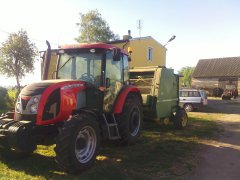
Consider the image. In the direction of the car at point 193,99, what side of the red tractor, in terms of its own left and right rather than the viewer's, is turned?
back

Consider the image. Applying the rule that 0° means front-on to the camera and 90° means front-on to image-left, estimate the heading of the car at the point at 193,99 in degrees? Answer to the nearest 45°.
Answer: approximately 135°

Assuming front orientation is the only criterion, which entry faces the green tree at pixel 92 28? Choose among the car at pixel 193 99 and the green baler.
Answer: the car

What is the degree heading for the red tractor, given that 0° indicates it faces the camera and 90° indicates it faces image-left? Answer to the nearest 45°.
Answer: approximately 45°

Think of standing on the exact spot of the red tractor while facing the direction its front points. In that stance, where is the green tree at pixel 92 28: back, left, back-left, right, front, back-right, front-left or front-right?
back-right

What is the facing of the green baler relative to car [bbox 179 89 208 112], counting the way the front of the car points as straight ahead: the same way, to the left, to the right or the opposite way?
to the left
